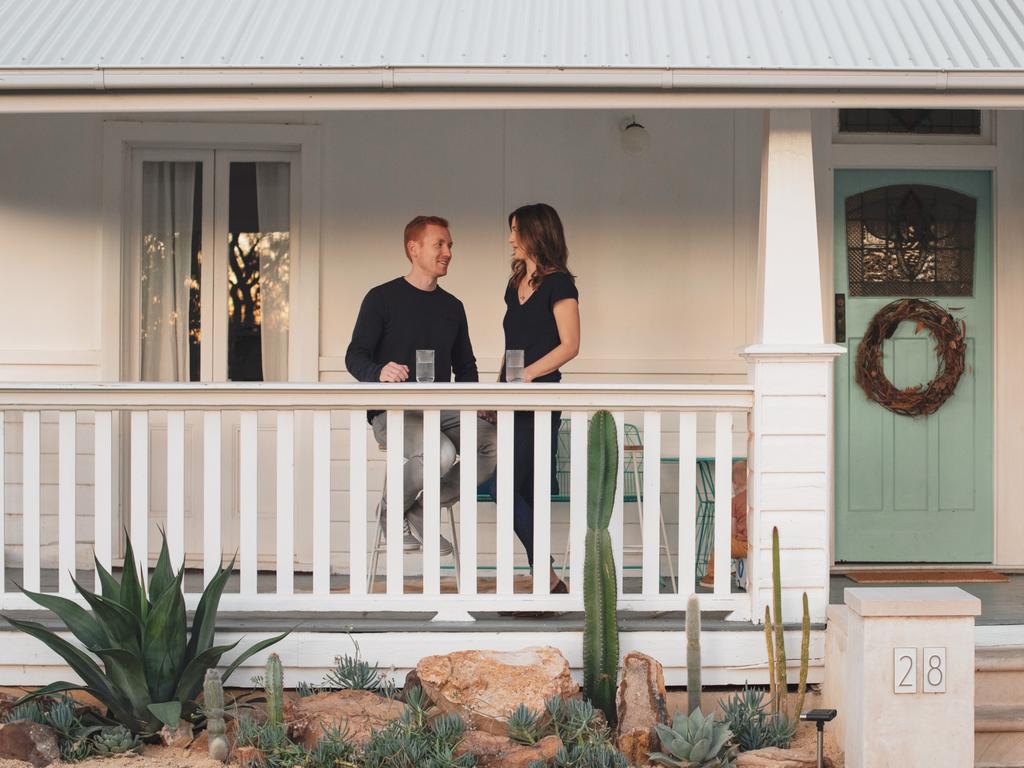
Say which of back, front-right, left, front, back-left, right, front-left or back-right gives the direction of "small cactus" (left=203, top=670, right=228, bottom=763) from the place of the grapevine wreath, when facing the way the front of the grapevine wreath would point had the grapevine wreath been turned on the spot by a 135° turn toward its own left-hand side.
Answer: back

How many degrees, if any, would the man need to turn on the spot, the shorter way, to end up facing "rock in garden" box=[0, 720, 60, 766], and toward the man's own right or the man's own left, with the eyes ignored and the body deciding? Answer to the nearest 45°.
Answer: approximately 90° to the man's own right

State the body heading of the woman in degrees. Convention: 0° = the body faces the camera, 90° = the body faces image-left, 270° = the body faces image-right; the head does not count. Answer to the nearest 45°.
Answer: approximately 45°

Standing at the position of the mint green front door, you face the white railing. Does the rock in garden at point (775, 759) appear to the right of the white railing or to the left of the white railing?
left

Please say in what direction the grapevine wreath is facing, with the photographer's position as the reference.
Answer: facing the viewer

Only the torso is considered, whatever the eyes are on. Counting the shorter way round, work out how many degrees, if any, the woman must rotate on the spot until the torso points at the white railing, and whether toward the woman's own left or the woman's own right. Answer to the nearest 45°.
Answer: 0° — they already face it

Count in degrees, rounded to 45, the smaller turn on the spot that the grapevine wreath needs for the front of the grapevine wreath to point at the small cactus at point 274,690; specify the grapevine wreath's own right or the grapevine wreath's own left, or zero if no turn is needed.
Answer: approximately 45° to the grapevine wreath's own right

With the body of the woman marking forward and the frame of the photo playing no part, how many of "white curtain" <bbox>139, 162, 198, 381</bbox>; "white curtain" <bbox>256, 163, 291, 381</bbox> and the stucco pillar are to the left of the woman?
1

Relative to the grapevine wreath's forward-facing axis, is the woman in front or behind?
in front

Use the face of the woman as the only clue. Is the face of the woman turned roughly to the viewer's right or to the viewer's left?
to the viewer's left

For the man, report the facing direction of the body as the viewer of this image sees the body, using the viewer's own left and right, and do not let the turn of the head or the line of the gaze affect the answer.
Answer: facing the viewer and to the right of the viewer

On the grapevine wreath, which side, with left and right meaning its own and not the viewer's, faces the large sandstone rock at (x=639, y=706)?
front

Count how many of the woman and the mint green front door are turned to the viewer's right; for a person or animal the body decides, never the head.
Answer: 0

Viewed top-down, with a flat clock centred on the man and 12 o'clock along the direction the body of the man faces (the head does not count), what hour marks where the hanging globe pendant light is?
The hanging globe pendant light is roughly at 9 o'clock from the man.

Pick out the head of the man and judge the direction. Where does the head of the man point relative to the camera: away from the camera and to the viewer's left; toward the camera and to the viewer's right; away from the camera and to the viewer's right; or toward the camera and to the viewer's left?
toward the camera and to the viewer's right

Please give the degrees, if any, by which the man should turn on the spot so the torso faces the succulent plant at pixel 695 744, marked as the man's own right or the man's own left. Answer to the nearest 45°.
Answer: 0° — they already face it
